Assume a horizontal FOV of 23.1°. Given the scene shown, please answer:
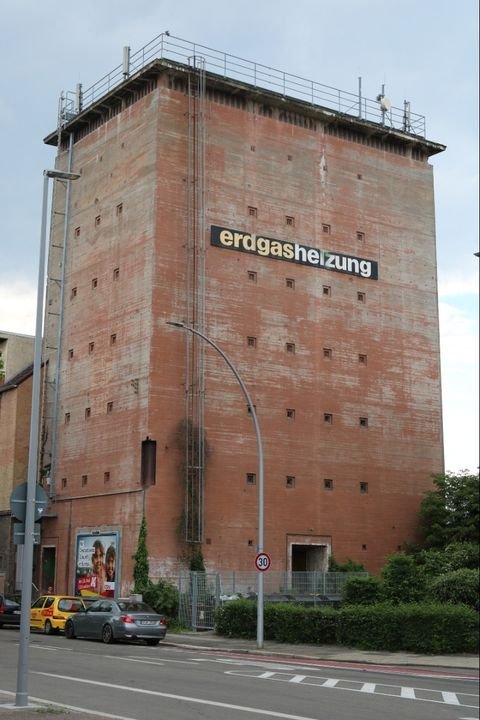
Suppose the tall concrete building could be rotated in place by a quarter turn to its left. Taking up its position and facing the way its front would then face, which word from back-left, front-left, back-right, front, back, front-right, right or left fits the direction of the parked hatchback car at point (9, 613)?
back

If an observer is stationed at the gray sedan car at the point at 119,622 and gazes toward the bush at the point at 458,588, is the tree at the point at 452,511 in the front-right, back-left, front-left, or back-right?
front-left

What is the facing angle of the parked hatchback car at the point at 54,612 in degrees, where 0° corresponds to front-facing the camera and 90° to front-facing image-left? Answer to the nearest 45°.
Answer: approximately 135°

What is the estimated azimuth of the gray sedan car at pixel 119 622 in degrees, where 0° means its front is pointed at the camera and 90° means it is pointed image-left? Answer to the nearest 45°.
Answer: approximately 135°

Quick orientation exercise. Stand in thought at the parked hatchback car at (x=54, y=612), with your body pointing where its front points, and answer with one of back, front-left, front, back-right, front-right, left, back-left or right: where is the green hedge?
back

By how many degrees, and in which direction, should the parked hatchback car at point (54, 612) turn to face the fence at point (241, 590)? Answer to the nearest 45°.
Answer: approximately 90° to its right

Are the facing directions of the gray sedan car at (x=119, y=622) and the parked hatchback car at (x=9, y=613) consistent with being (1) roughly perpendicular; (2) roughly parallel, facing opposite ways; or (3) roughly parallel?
roughly parallel

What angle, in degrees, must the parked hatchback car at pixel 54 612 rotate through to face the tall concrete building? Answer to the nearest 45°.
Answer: approximately 90° to its right

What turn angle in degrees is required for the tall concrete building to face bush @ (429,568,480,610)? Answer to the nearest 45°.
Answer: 0° — it already faces it

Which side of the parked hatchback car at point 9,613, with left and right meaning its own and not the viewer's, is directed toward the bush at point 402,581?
back

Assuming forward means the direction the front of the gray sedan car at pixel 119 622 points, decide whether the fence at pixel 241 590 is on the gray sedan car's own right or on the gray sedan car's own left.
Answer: on the gray sedan car's own right

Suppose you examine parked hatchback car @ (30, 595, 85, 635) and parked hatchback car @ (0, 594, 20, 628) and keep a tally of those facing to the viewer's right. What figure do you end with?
0

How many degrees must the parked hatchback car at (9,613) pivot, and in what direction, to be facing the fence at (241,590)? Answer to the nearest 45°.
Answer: approximately 135° to its right

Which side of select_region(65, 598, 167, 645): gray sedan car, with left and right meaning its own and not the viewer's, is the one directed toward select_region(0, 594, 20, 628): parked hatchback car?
front

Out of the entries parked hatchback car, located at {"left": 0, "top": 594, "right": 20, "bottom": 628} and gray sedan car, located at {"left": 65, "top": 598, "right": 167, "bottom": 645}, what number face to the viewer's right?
0

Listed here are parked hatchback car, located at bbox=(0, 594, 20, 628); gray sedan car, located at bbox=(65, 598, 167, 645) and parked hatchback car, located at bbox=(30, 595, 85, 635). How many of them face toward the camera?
0

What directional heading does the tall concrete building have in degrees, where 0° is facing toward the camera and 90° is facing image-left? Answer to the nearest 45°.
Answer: approximately 315°
